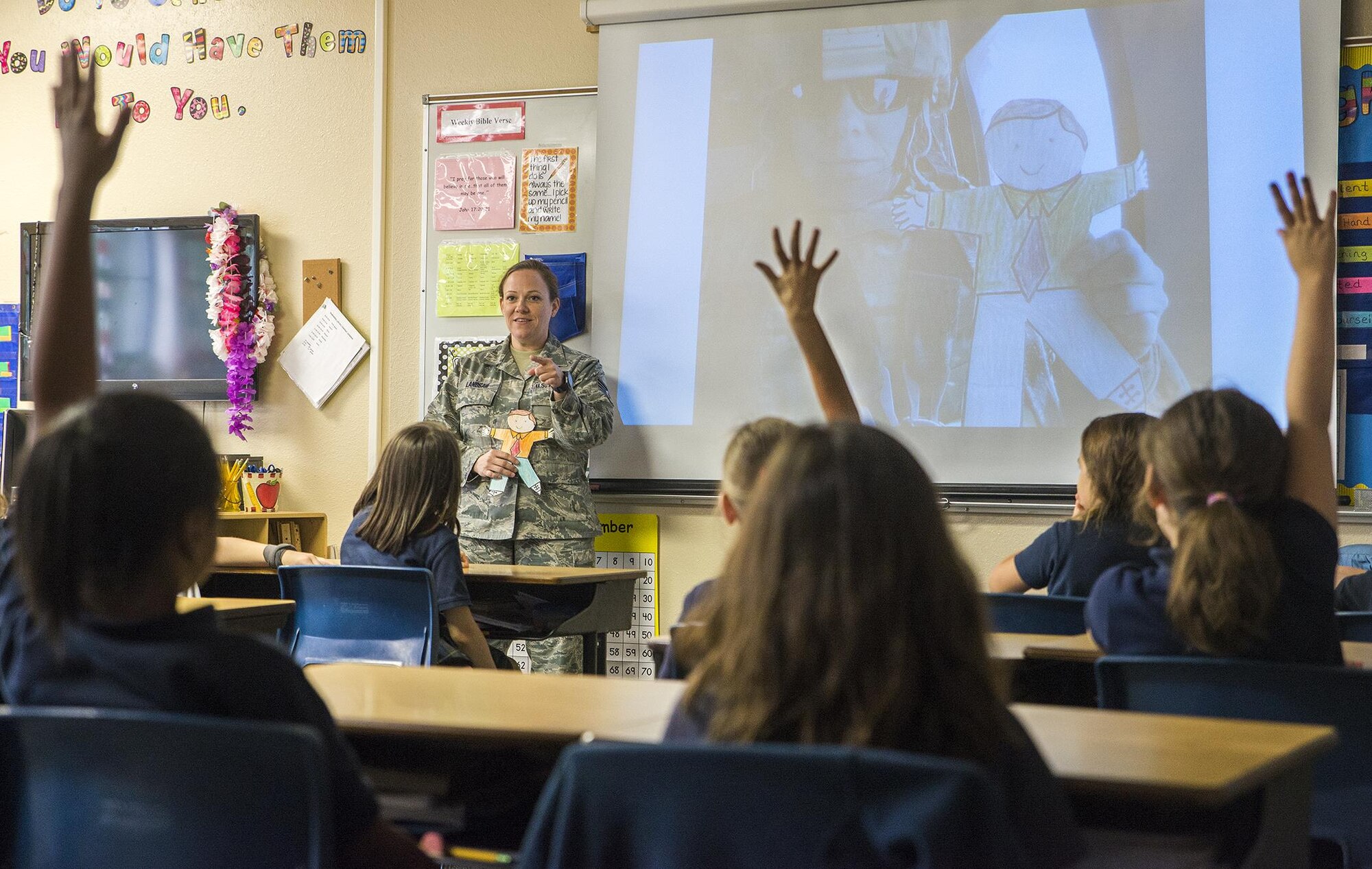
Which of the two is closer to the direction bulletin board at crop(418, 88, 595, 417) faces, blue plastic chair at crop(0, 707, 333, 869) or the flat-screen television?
the blue plastic chair

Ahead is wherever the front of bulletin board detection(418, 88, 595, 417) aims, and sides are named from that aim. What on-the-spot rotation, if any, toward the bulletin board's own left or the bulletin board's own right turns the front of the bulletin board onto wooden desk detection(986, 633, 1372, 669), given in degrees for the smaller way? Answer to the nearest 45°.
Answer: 0° — it already faces it

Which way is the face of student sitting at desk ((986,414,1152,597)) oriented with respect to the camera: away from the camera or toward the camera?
away from the camera

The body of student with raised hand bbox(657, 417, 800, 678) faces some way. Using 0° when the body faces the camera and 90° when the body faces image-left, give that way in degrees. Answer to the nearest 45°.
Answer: approximately 135°

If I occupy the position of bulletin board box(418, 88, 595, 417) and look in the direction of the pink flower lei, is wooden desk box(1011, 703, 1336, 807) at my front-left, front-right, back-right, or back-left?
back-left

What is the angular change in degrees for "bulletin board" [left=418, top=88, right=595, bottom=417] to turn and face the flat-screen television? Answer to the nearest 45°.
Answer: approximately 135° to its right

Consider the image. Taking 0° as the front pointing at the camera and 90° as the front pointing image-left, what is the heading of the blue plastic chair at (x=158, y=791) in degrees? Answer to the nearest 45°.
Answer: approximately 180°

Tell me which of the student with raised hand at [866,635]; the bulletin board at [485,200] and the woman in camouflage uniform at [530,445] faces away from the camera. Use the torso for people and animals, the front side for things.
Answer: the student with raised hand

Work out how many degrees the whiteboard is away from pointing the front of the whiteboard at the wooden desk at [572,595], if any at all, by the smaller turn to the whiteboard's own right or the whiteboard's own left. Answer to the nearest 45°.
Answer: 0° — it already faces it

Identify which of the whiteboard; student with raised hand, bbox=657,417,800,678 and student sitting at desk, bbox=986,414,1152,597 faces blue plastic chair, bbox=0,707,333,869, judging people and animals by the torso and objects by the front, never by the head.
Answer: the whiteboard
